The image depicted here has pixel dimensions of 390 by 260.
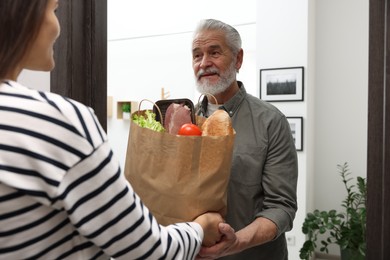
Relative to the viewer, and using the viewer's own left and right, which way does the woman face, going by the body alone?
facing away from the viewer and to the right of the viewer

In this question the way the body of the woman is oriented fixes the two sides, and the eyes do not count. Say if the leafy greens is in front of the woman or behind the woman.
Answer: in front

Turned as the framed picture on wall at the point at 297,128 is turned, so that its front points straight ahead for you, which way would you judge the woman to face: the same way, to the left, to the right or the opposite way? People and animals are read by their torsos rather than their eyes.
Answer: the opposite way

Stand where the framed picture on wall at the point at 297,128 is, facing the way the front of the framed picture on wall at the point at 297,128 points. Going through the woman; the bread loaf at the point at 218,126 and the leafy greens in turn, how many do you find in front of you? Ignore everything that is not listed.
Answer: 3

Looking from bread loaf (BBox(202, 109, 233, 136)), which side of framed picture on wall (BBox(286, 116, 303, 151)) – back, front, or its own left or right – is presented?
front

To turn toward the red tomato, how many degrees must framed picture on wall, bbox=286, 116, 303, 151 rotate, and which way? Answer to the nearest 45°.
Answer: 0° — it already faces it

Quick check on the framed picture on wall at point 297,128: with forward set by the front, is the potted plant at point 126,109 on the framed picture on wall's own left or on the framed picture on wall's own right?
on the framed picture on wall's own right

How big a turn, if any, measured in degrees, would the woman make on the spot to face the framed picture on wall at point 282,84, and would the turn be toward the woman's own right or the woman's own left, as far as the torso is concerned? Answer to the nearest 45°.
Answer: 0° — they already face it

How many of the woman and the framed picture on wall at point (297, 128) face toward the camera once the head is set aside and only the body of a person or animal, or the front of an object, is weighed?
1

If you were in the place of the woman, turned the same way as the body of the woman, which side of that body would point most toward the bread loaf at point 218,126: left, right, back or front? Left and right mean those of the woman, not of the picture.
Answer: front

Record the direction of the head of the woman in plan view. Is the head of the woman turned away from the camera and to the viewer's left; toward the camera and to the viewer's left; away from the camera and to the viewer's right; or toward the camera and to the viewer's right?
away from the camera and to the viewer's right

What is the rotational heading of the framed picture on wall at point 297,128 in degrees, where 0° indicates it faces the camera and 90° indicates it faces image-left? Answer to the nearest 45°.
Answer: approximately 0°

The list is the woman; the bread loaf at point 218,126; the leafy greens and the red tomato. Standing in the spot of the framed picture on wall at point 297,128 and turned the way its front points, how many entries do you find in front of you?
4
